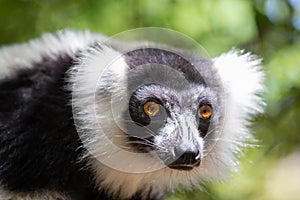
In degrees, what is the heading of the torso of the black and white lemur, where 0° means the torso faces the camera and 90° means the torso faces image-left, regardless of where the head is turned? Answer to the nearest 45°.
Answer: approximately 315°
